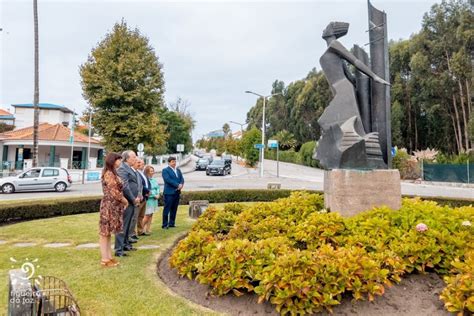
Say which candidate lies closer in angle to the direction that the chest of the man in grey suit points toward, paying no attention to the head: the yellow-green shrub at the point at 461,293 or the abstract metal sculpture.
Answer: the abstract metal sculpture

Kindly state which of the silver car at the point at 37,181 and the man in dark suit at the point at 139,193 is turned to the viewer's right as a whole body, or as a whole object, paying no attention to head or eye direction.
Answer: the man in dark suit

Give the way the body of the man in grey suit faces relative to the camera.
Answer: to the viewer's right

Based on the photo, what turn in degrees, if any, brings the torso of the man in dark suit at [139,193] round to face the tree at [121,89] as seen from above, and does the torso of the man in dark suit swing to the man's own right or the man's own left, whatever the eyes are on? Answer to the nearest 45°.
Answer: approximately 90° to the man's own left

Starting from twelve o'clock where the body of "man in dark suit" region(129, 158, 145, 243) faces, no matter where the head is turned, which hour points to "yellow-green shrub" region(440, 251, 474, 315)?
The yellow-green shrub is roughly at 2 o'clock from the man in dark suit.

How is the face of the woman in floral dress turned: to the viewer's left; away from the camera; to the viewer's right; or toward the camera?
to the viewer's right

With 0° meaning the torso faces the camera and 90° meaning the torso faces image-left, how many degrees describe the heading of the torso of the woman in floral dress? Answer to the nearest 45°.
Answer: approximately 270°

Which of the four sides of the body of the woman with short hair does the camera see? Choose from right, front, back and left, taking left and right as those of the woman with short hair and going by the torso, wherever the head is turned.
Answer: right

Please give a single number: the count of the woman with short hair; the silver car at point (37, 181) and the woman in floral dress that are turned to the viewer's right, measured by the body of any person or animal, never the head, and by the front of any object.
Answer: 2

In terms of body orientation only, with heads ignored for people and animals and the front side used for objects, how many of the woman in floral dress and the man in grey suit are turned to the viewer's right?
2

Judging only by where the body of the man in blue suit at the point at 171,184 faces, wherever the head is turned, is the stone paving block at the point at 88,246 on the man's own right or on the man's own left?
on the man's own right

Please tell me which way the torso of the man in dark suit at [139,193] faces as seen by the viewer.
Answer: to the viewer's right

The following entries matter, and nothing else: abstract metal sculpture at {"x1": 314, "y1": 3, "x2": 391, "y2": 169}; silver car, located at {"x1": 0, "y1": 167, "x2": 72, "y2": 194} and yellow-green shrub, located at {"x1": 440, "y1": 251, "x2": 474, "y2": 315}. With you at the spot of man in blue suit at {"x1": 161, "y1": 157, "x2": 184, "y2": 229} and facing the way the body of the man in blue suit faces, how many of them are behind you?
1

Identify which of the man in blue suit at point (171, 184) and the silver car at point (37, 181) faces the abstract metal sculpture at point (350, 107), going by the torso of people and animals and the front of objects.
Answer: the man in blue suit

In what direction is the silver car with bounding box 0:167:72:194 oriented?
to the viewer's left
